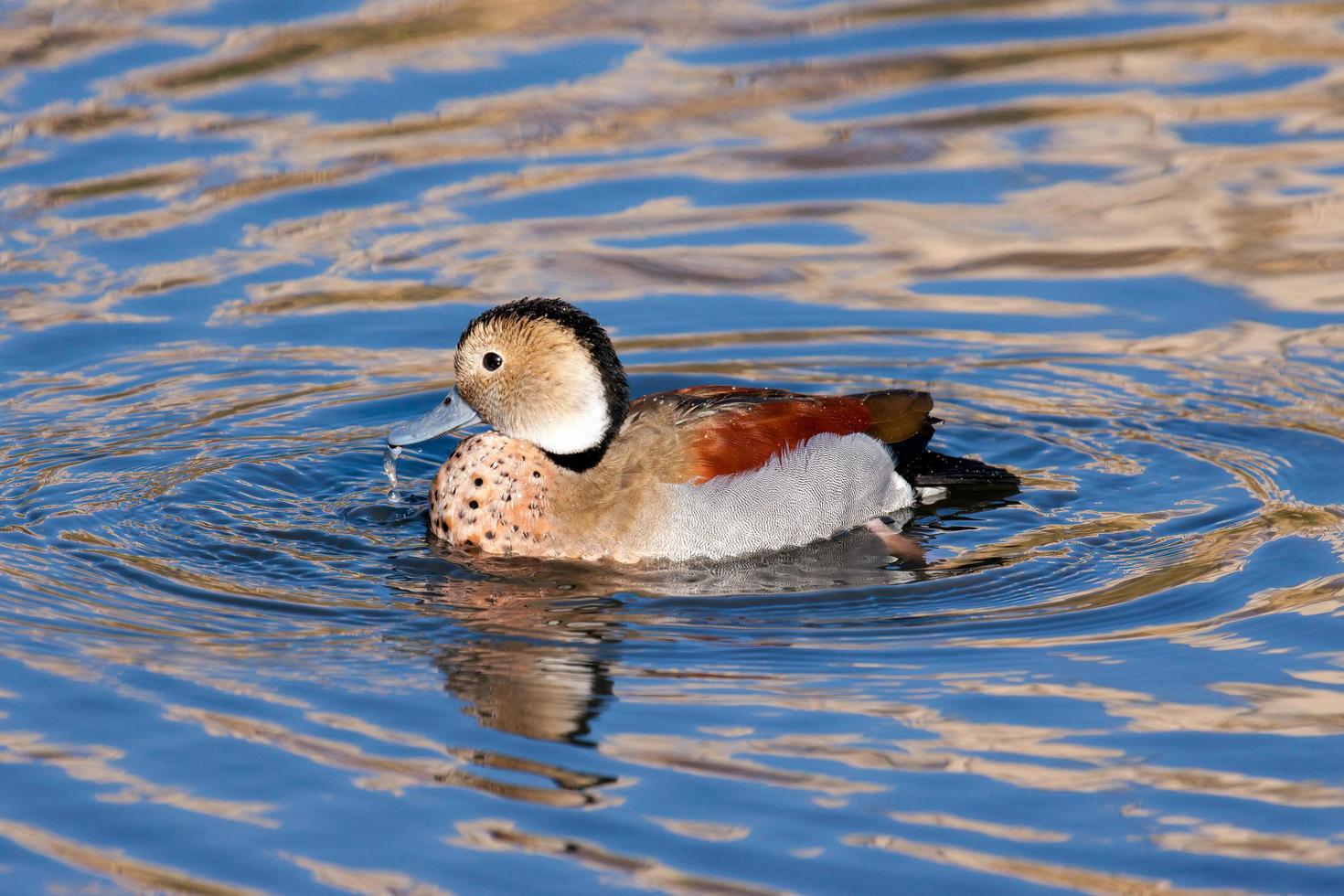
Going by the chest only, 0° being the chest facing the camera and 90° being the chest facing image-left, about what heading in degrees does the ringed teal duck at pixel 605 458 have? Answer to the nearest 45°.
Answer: approximately 90°
